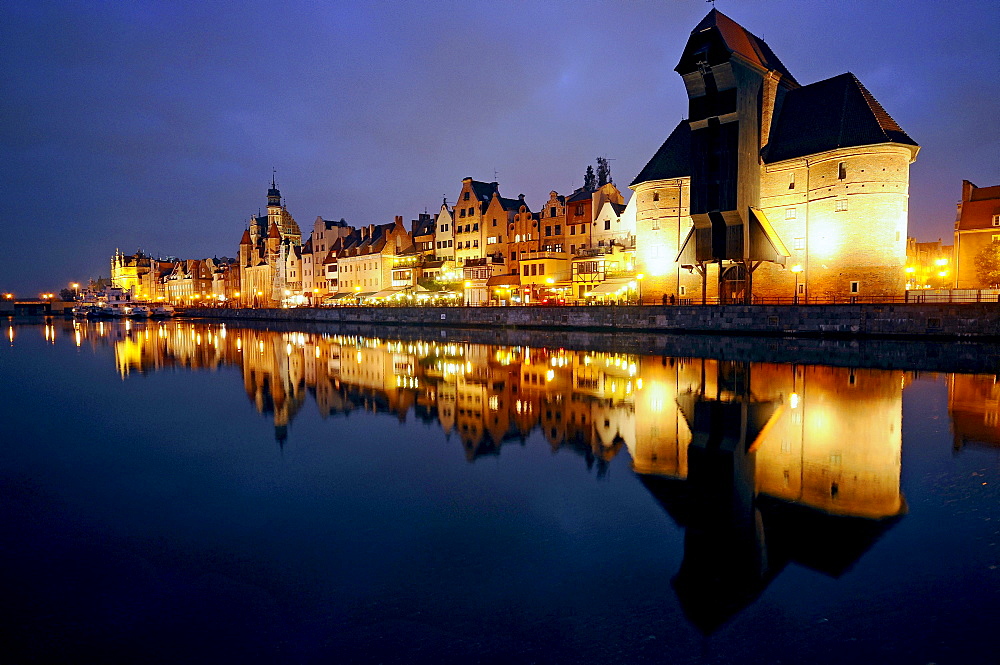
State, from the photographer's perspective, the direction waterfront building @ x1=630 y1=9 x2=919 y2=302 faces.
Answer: facing the viewer and to the left of the viewer

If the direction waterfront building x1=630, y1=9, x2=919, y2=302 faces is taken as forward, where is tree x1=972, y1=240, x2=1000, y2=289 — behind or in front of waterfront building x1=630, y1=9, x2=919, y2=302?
behind

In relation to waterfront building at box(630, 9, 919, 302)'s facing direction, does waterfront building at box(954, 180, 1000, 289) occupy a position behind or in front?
behind
